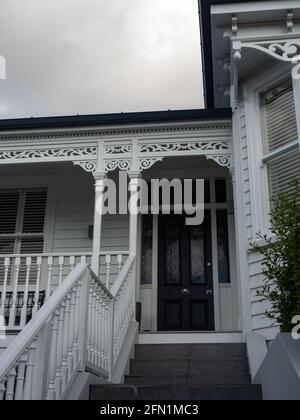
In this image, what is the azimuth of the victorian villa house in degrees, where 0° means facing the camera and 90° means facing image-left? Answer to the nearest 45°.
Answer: approximately 0°
